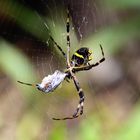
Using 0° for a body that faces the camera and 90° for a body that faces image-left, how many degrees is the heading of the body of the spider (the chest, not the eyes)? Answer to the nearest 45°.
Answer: approximately 90°
